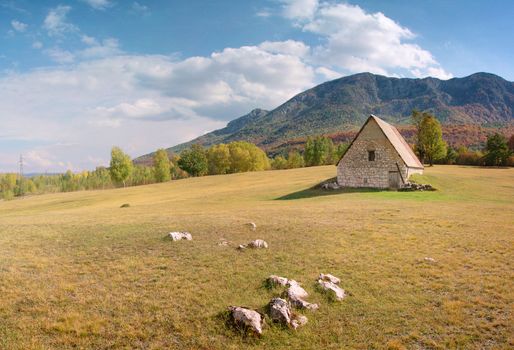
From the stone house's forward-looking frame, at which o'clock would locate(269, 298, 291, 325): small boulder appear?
The small boulder is roughly at 12 o'clock from the stone house.

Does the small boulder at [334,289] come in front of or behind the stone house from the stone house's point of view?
in front

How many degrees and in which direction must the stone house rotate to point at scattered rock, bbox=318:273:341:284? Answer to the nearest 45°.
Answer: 0° — it already faces it

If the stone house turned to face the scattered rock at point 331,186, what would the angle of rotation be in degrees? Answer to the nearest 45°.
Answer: approximately 90° to its right

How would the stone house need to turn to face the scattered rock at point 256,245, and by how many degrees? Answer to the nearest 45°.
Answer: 0° — it already faces it

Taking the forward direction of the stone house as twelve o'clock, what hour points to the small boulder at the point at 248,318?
The small boulder is roughly at 12 o'clock from the stone house.

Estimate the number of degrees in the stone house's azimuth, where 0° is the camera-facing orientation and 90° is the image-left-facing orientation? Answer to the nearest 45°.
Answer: approximately 0°

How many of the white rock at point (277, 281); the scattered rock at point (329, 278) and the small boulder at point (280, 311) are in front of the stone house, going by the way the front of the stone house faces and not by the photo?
3

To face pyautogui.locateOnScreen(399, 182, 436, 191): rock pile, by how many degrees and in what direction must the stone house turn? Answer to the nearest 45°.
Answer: approximately 90° to its left

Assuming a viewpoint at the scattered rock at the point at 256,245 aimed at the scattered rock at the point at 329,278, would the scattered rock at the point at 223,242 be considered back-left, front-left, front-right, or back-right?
back-right

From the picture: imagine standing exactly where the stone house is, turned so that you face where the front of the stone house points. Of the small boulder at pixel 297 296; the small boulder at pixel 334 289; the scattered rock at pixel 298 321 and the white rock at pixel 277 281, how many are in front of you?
4
